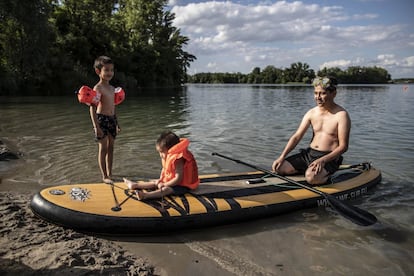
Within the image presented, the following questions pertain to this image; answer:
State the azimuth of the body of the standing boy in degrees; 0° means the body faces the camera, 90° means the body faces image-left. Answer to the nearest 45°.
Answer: approximately 315°

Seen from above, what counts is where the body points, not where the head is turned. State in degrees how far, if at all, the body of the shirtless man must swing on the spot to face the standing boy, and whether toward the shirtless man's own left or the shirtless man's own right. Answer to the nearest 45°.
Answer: approximately 45° to the shirtless man's own right

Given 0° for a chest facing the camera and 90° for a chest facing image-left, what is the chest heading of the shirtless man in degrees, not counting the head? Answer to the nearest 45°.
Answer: approximately 45°

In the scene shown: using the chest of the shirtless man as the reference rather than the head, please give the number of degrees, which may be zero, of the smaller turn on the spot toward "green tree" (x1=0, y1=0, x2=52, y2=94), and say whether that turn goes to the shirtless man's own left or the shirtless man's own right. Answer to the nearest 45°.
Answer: approximately 90° to the shirtless man's own right
